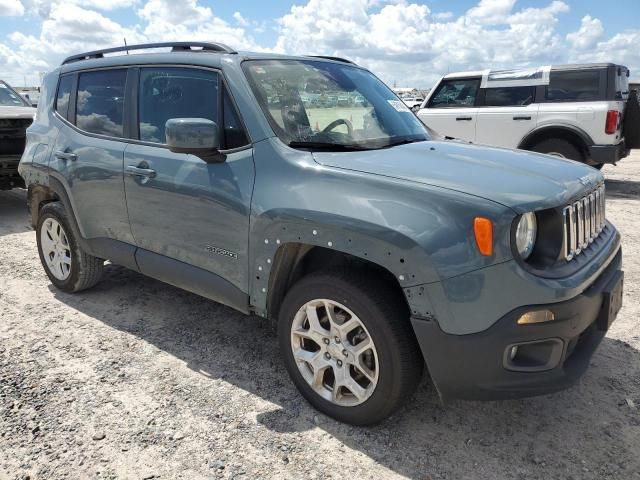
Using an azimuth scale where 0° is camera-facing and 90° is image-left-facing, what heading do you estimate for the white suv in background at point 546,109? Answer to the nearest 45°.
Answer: approximately 90°

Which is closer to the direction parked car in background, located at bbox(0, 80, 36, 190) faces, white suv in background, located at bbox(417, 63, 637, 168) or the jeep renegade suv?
the jeep renegade suv

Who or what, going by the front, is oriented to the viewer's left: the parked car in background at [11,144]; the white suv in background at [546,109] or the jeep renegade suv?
the white suv in background

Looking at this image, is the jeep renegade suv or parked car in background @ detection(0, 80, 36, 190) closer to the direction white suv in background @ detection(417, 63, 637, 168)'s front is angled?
the parked car in background

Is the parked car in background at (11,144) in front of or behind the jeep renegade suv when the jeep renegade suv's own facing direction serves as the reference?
behind

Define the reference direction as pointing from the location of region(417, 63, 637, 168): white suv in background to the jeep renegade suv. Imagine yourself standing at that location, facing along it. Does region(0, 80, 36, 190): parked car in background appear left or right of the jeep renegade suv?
right

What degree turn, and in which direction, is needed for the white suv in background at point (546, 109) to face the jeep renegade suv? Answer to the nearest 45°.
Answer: approximately 90° to its left

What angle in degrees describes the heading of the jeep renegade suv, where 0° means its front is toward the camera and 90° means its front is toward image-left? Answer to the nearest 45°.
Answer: approximately 315°

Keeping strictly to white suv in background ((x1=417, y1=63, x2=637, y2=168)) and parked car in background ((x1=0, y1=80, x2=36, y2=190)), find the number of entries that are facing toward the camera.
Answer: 1

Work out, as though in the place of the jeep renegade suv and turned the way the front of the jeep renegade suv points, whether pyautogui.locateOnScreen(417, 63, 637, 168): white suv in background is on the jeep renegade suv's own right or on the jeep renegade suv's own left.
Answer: on the jeep renegade suv's own left

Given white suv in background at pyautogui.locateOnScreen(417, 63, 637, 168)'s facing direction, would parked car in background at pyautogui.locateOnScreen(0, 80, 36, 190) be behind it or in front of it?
in front
